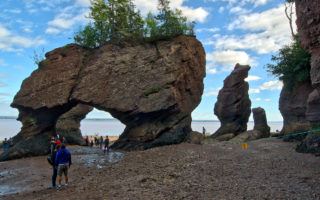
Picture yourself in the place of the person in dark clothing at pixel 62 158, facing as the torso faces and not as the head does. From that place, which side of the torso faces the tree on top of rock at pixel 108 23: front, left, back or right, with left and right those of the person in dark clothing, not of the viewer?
front

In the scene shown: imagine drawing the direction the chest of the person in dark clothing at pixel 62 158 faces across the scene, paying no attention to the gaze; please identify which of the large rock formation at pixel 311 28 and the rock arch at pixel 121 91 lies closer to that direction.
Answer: the rock arch

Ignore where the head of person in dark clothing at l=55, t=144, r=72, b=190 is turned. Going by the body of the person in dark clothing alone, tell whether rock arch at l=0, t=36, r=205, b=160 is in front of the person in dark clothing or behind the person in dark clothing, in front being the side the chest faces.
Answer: in front

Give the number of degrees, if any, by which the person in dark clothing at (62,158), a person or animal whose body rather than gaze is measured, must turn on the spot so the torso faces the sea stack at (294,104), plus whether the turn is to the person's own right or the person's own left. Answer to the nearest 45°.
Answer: approximately 45° to the person's own right

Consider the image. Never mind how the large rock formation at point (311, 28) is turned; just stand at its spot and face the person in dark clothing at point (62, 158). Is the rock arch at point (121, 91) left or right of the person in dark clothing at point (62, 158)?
right

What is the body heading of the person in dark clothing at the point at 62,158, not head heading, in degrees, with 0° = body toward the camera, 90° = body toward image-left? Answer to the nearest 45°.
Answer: approximately 180°
